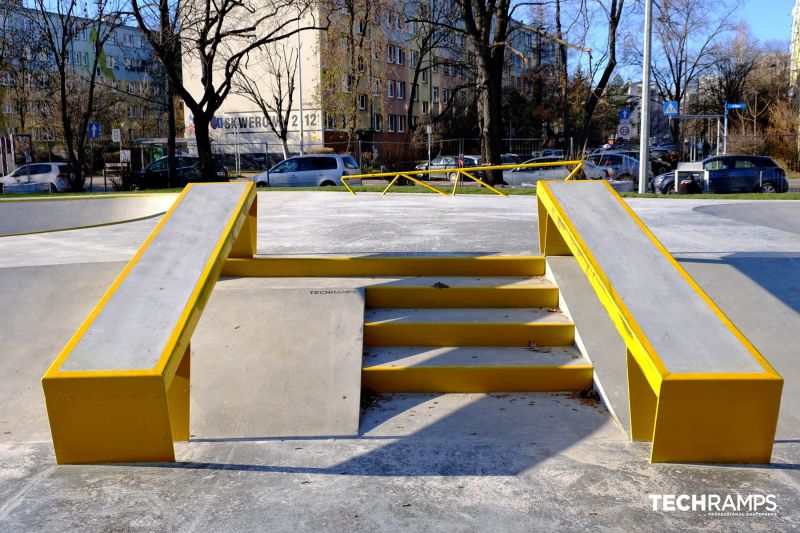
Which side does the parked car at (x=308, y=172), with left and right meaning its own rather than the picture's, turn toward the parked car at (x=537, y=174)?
back

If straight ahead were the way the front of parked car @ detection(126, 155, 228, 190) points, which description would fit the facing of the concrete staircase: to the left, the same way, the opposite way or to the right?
to the left

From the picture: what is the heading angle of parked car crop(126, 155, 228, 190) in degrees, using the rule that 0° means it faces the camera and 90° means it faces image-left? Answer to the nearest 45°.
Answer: approximately 90°

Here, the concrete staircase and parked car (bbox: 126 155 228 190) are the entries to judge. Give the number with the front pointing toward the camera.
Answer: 1

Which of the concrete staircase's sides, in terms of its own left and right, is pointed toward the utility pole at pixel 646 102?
back

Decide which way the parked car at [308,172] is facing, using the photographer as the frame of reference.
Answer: facing to the left of the viewer

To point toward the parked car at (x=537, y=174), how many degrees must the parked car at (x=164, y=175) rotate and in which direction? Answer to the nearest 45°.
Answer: approximately 135° to its left

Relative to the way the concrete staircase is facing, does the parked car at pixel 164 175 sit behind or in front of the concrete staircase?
behind

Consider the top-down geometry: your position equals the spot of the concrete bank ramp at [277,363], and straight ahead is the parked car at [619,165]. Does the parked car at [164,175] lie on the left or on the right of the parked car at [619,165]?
left

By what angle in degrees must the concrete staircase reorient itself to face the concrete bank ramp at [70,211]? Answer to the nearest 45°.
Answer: approximately 135° to its right

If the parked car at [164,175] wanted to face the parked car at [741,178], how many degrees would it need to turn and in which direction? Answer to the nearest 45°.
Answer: approximately 135° to its left

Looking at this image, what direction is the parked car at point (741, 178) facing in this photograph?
to the viewer's left
